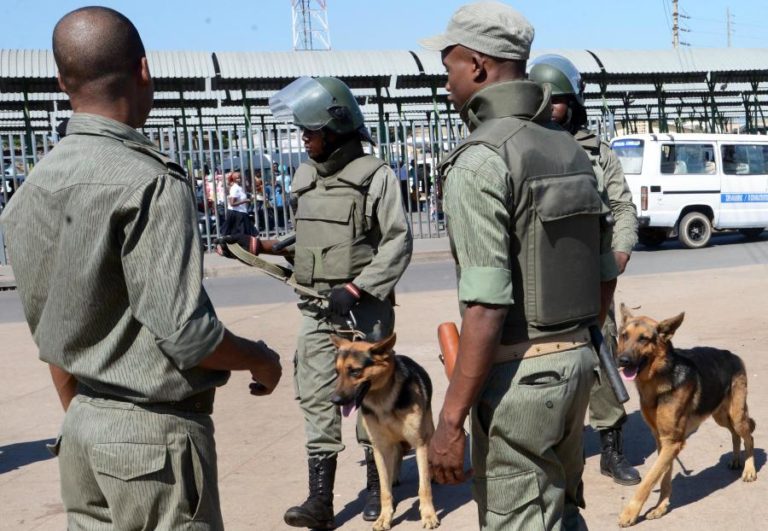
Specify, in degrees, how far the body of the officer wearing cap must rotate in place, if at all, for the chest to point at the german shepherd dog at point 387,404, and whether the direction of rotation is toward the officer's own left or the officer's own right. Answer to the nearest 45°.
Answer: approximately 45° to the officer's own right

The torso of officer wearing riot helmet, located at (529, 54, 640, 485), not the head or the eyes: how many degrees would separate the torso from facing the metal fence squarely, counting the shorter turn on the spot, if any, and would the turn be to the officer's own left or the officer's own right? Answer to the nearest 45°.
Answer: approximately 90° to the officer's own right

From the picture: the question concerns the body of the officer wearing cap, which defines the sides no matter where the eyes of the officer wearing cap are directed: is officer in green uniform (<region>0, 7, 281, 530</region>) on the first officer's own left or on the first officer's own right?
on the first officer's own left

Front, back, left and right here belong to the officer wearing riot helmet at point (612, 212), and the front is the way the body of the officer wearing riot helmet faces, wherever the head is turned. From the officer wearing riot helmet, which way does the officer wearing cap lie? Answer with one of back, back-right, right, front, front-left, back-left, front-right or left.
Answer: front-left

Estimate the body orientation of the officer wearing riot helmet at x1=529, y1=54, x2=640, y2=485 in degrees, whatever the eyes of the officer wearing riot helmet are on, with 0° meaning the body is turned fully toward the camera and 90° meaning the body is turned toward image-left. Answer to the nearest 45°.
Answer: approximately 45°

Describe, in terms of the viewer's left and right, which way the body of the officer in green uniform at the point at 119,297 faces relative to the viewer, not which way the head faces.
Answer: facing away from the viewer and to the right of the viewer

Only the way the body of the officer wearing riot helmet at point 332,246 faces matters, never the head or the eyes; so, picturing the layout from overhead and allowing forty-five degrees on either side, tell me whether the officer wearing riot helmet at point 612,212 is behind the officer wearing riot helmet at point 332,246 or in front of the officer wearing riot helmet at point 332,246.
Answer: behind

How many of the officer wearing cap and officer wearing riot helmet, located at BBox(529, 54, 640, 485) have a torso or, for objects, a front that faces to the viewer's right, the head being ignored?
0

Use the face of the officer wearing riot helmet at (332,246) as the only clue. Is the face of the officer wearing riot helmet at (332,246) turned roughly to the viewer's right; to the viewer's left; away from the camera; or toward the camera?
to the viewer's left

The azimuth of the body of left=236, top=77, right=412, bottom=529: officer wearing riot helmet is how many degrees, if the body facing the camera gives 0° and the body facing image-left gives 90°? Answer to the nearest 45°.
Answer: approximately 45°

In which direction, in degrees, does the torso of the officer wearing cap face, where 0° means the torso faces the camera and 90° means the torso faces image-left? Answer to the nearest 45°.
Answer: approximately 135°

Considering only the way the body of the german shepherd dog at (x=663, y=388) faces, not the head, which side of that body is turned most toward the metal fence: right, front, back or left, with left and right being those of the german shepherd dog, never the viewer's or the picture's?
right

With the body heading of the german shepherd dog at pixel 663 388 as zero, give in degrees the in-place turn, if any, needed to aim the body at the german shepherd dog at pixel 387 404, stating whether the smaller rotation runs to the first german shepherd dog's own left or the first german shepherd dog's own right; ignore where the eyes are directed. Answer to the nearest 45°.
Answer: approximately 45° to the first german shepherd dog's own right

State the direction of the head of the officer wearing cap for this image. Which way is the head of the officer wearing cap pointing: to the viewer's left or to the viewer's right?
to the viewer's left

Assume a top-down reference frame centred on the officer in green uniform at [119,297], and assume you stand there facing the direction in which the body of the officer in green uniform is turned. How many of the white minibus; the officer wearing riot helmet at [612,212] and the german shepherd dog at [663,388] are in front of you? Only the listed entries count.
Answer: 3
